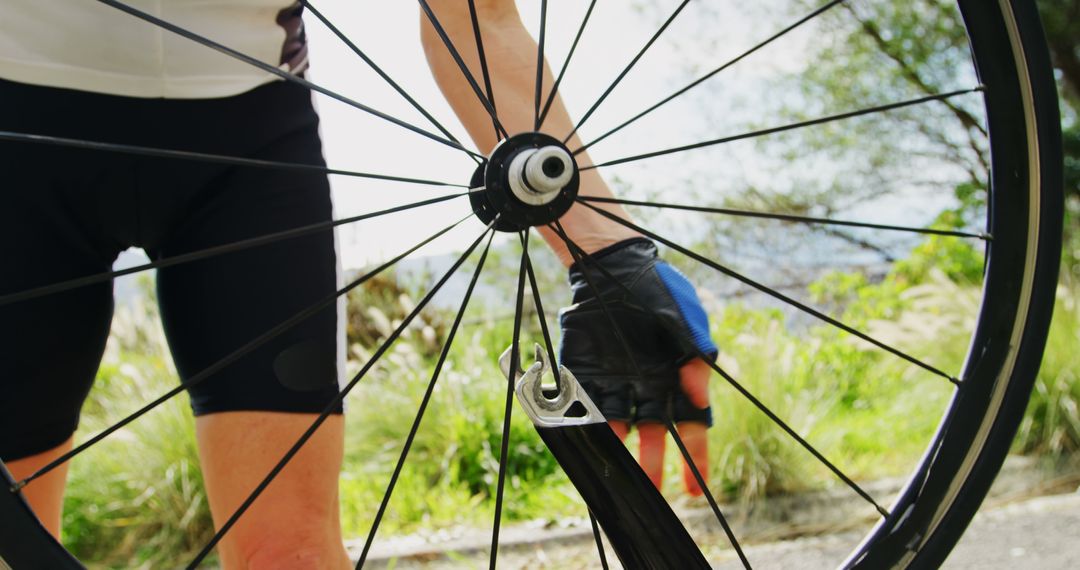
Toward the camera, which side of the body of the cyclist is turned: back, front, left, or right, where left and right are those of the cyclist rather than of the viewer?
front
